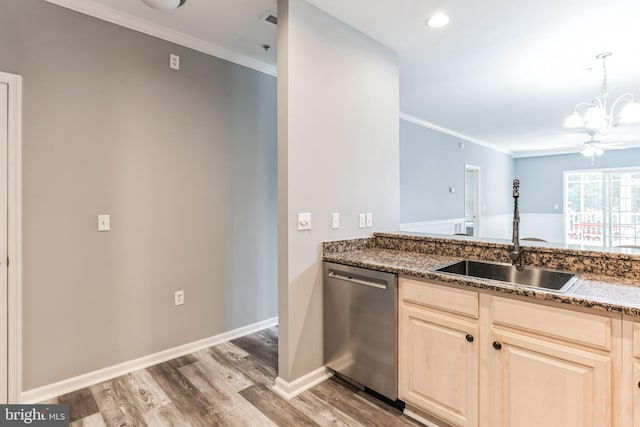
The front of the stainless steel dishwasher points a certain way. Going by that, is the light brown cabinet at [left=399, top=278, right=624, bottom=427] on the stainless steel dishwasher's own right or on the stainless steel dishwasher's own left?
on the stainless steel dishwasher's own left

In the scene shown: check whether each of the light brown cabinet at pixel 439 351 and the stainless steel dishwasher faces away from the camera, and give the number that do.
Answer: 0

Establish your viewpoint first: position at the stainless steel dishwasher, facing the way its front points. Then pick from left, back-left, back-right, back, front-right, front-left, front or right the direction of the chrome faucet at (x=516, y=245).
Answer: back-left

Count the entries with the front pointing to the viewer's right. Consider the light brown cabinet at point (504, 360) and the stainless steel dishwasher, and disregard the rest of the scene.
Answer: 0

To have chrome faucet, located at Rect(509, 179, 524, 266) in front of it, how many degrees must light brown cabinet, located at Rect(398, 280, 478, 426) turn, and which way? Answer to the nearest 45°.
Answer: approximately 180°

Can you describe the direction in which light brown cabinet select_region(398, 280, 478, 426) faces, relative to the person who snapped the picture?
facing the viewer and to the left of the viewer

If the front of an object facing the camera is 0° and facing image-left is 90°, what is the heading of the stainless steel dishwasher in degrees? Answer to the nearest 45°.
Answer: approximately 45°

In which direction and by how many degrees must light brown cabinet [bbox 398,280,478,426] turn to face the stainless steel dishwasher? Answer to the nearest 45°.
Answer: approximately 45° to its right
